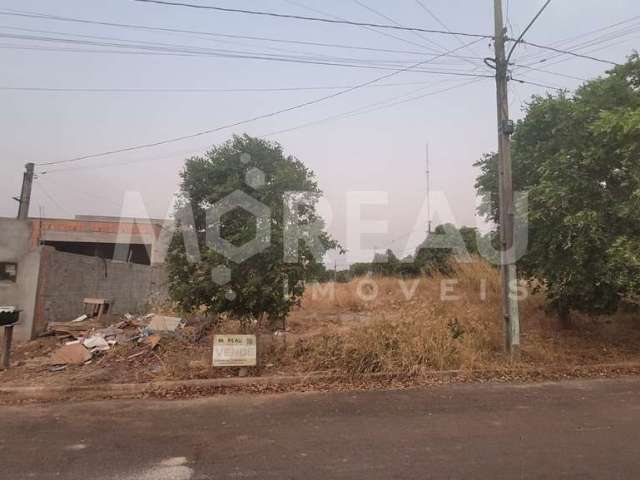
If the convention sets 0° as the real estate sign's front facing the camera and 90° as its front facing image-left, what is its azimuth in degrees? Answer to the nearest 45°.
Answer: approximately 0°

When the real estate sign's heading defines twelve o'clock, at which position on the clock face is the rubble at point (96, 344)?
The rubble is roughly at 4 o'clock from the real estate sign.

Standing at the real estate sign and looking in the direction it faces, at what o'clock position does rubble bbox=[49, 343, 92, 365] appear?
The rubble is roughly at 4 o'clock from the real estate sign.

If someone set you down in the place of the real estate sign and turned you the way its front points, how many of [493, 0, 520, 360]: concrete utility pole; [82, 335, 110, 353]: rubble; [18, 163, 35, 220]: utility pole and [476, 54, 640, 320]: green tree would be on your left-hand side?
2

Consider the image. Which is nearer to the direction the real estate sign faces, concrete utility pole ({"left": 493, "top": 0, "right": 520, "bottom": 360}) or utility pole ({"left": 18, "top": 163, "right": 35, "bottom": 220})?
the concrete utility pole

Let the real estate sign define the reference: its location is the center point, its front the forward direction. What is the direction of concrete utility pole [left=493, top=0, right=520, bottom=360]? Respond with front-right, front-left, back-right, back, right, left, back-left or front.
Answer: left

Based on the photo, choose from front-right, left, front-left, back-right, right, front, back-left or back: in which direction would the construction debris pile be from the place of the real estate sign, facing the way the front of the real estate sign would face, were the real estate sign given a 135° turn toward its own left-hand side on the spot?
left

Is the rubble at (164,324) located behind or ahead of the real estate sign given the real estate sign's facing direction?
behind

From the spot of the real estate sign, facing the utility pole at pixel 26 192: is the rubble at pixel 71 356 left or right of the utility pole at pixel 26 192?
left

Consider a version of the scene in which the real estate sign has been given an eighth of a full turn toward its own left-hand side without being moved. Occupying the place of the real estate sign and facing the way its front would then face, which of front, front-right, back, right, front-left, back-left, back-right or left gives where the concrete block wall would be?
back

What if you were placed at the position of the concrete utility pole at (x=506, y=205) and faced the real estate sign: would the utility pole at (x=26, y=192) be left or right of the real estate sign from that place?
right

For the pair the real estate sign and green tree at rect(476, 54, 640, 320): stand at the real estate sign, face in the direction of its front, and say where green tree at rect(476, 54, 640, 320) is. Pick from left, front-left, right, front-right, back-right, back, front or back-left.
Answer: left

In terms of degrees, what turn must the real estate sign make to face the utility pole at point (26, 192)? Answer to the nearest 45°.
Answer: approximately 135° to its right
